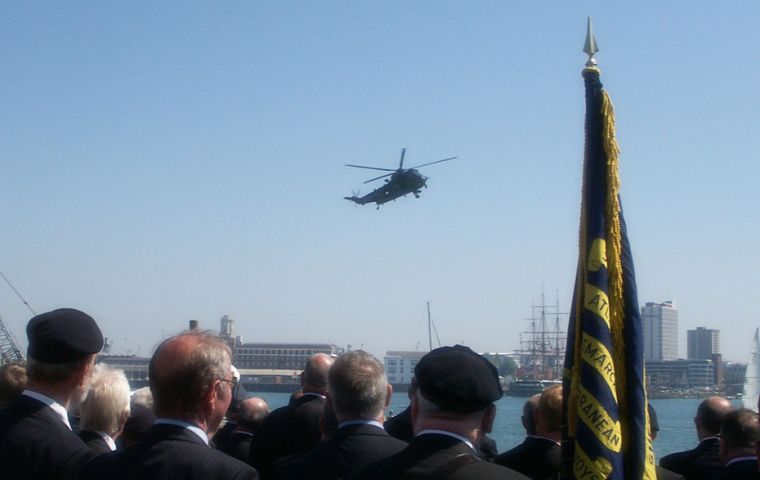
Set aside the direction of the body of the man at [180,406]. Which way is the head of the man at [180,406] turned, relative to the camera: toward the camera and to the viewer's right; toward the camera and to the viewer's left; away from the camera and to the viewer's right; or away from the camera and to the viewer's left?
away from the camera and to the viewer's right

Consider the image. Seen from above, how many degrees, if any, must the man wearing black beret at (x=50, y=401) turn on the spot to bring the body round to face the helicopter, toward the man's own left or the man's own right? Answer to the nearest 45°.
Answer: approximately 45° to the man's own left

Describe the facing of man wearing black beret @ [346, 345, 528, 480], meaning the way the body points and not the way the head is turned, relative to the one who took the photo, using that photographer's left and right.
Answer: facing away from the viewer

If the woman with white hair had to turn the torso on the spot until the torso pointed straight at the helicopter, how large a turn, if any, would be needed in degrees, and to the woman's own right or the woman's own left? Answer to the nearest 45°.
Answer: approximately 45° to the woman's own left

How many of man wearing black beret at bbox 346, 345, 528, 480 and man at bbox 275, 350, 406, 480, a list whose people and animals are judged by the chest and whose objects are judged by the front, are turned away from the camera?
2

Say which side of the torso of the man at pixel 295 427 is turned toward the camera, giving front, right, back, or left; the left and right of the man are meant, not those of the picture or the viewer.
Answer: back

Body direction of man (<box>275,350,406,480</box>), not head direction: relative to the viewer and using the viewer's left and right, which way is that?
facing away from the viewer

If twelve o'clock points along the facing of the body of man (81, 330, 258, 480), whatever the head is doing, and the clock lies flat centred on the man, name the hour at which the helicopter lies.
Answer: The helicopter is roughly at 11 o'clock from the man.

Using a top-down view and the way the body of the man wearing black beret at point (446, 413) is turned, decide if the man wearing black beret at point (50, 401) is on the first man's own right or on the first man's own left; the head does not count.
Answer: on the first man's own left

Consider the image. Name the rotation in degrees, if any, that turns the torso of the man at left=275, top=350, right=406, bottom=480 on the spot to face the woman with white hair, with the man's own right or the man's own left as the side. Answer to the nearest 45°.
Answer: approximately 90° to the man's own left
